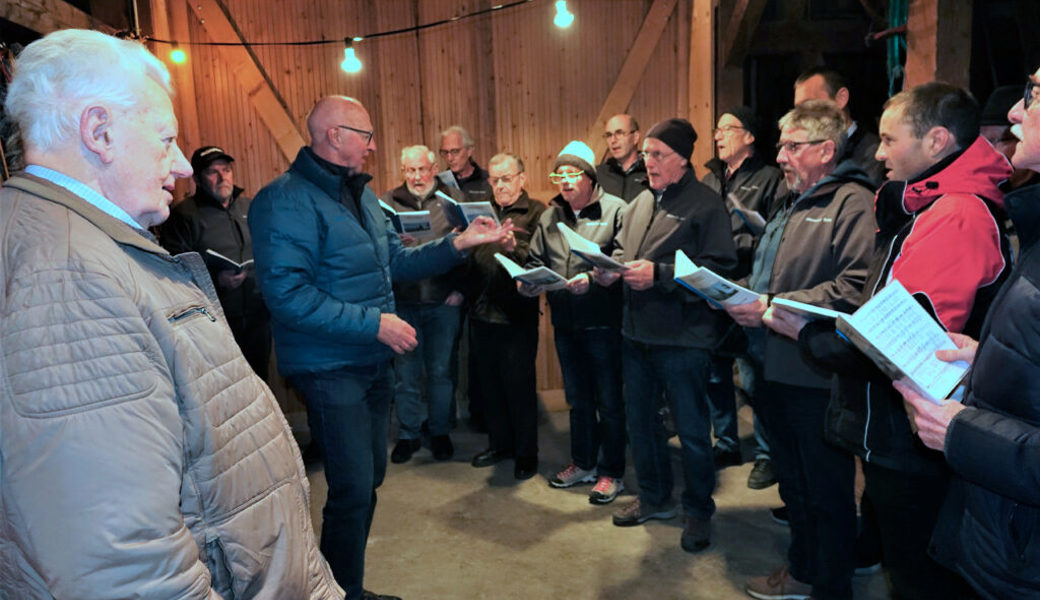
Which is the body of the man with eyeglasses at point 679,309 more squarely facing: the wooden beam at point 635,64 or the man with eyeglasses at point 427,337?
the man with eyeglasses

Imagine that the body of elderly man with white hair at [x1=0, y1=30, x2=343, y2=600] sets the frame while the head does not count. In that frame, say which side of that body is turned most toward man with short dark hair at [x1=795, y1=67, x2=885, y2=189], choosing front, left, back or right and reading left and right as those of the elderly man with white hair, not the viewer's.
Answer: front

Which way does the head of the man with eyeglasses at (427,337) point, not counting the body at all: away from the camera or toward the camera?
toward the camera

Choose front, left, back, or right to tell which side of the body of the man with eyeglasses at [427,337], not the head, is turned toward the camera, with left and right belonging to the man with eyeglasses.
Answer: front

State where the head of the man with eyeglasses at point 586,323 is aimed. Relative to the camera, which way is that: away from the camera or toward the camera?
toward the camera

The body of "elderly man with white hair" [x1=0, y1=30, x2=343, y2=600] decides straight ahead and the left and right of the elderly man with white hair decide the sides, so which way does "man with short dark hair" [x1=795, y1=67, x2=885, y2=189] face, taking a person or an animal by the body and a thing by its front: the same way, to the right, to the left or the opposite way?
the opposite way

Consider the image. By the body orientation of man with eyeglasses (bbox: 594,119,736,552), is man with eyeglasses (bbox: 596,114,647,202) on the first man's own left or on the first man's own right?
on the first man's own right

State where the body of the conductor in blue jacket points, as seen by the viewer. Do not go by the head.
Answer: to the viewer's right

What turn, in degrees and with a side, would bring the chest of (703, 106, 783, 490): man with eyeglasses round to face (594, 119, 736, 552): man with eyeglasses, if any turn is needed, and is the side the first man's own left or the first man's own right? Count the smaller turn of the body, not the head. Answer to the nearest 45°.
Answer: approximately 45° to the first man's own left

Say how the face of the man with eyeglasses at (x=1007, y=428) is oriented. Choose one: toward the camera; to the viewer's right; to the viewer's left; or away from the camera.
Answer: to the viewer's left

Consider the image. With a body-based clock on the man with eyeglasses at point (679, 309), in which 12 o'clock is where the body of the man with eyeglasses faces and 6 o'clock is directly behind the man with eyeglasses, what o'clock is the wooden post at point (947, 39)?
The wooden post is roughly at 7 o'clock from the man with eyeglasses.

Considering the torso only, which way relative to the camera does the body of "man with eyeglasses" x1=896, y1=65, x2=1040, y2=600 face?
to the viewer's left

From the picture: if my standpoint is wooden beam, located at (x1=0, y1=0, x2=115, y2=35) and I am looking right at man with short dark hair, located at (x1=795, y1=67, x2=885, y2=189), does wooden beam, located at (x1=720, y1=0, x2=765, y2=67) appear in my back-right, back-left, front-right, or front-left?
front-left

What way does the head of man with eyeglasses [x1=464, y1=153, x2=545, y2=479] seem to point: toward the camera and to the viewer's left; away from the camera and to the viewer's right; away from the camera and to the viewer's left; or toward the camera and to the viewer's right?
toward the camera and to the viewer's left

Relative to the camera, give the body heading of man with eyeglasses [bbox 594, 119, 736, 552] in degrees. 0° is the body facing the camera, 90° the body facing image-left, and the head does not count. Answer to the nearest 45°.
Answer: approximately 45°

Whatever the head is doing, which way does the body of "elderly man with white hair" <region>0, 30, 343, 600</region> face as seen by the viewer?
to the viewer's right

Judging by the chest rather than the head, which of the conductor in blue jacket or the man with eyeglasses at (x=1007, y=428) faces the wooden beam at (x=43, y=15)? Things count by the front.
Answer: the man with eyeglasses
